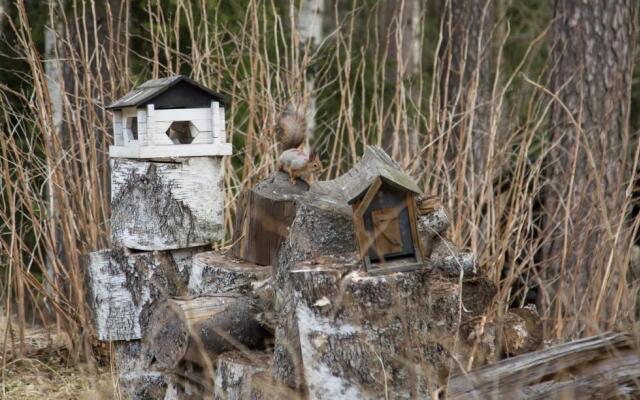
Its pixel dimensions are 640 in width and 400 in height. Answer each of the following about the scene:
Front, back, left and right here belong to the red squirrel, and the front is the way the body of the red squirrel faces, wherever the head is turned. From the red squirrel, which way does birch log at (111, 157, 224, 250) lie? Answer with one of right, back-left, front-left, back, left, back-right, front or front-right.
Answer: back-right

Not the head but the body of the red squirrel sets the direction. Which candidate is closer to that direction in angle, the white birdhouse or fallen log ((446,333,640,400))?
the fallen log

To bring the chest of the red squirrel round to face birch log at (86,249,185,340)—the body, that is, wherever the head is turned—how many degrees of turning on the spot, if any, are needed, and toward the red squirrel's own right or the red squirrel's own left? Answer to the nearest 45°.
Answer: approximately 135° to the red squirrel's own right

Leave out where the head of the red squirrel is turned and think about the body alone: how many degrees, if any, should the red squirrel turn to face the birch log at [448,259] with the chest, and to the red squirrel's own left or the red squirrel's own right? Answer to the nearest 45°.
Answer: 0° — it already faces it

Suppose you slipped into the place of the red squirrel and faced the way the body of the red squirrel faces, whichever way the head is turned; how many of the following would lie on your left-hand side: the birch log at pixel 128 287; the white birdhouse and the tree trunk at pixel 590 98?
1

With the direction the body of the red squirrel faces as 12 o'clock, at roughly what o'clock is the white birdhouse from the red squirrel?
The white birdhouse is roughly at 5 o'clock from the red squirrel.

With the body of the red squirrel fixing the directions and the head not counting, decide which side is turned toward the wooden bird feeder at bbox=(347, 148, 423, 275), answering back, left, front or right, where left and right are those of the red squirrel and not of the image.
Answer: front

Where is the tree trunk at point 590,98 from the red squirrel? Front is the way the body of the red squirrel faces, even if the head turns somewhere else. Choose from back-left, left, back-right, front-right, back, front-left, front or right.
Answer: left

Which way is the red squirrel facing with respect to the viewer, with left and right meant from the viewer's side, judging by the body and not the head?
facing the viewer and to the right of the viewer
